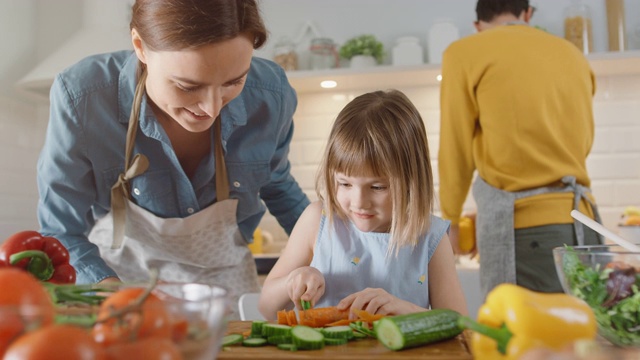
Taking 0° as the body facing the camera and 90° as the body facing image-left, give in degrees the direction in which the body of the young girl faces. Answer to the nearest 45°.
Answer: approximately 0°

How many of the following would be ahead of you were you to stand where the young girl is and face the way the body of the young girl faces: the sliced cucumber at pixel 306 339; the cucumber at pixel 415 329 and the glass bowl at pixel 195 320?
3

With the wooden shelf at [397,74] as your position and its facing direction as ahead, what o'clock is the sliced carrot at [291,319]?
The sliced carrot is roughly at 12 o'clock from the wooden shelf.

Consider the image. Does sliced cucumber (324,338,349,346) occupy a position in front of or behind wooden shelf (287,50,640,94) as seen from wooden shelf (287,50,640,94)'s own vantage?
in front

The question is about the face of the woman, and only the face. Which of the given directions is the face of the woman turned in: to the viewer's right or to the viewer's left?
to the viewer's right

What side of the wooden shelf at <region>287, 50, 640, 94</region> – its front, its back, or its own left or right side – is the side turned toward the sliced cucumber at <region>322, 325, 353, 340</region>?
front

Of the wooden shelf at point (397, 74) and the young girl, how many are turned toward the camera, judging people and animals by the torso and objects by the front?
2

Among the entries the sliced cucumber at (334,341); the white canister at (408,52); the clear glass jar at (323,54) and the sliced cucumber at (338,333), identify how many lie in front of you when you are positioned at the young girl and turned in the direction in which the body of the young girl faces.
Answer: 2

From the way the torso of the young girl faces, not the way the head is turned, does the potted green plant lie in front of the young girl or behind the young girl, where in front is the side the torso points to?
behind

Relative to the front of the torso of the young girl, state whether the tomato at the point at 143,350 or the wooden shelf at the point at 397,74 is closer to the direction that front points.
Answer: the tomato

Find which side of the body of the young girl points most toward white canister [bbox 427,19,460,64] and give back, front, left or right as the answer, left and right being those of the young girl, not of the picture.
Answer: back

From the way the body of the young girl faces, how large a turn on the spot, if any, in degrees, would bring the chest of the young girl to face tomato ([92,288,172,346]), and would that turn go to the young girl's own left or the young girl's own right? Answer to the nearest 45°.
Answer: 0° — they already face it

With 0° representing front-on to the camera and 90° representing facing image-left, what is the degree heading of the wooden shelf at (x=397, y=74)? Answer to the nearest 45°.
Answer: approximately 0°

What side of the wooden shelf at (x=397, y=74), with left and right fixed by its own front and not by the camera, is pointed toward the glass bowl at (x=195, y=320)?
front
